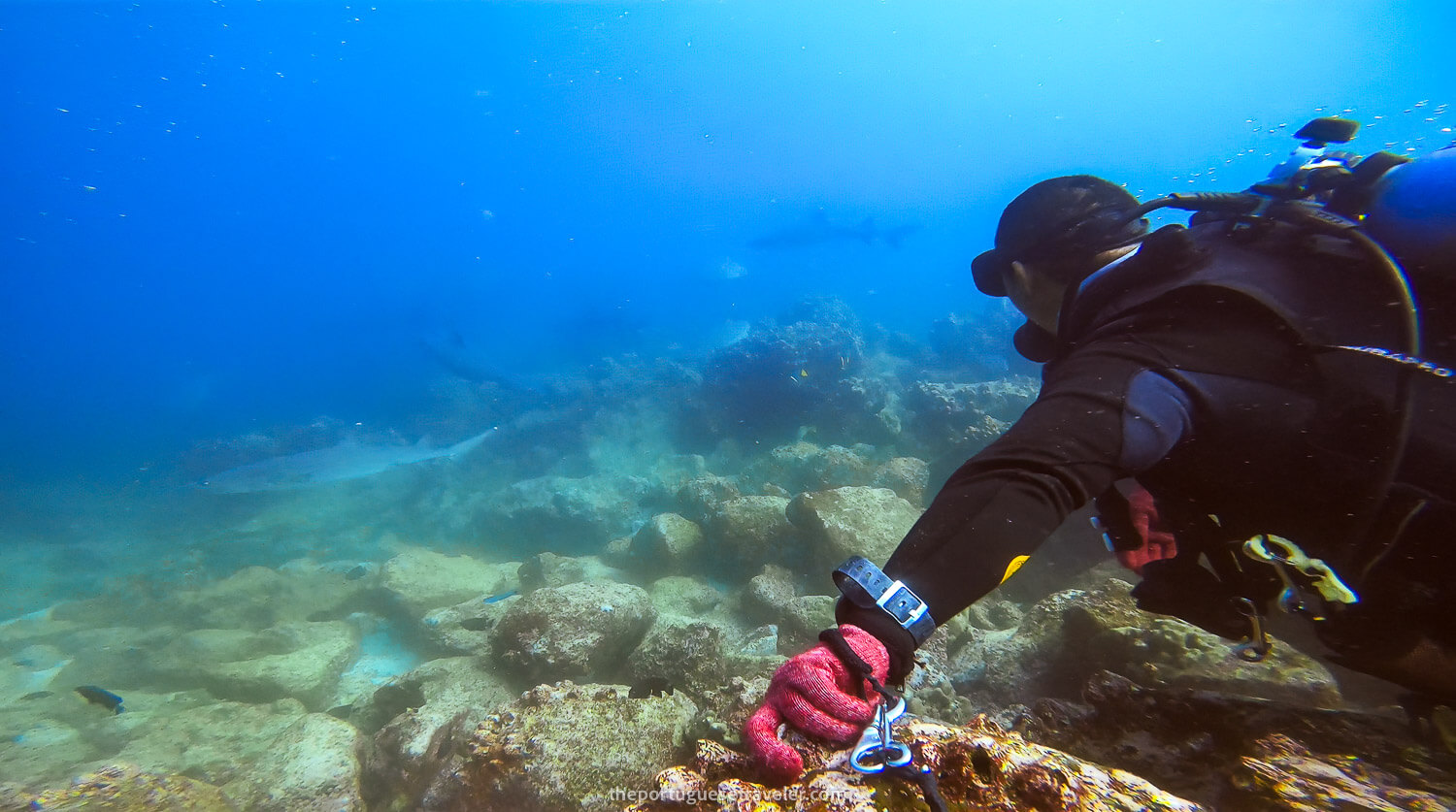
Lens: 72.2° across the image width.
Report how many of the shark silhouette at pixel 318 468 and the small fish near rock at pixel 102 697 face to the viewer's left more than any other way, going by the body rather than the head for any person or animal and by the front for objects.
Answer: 2

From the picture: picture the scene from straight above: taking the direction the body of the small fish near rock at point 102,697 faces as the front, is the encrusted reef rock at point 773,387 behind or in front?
behind

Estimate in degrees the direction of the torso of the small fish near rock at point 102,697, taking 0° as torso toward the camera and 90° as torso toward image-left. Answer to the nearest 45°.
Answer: approximately 90°

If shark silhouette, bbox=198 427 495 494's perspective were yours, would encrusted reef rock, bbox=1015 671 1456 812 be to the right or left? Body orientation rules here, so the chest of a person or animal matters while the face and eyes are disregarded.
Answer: on its left

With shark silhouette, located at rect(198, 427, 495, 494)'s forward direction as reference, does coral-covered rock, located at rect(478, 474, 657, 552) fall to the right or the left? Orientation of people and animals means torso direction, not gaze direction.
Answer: on its left

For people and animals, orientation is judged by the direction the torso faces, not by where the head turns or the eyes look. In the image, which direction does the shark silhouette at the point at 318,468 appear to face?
to the viewer's left
